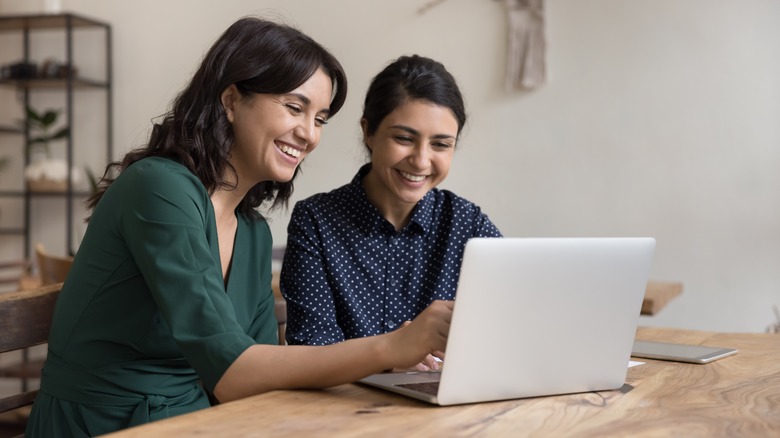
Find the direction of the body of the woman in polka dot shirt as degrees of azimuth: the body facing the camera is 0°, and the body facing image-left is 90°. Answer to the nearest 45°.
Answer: approximately 315°

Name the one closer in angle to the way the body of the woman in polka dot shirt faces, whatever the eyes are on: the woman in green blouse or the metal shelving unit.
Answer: the woman in green blouse

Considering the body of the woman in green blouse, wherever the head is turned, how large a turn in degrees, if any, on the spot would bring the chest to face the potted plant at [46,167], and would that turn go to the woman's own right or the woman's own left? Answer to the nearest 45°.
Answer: approximately 135° to the woman's own left

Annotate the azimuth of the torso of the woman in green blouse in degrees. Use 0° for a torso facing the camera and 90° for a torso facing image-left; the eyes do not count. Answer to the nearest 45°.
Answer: approximately 315°

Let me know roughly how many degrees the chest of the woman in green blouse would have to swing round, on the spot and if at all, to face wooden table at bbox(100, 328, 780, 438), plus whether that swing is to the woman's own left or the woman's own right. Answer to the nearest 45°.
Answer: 0° — they already face it

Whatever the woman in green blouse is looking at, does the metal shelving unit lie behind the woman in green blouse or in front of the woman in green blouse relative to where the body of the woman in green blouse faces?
behind

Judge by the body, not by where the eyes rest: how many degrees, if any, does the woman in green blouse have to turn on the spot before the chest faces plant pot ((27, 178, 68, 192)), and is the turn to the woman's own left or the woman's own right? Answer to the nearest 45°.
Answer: approximately 135° to the woman's own left

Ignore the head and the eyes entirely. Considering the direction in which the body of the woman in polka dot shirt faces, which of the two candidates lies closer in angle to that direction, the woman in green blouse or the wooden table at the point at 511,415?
the wooden table

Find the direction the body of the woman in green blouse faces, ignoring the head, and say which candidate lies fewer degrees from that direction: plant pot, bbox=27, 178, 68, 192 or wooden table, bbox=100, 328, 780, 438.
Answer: the wooden table
